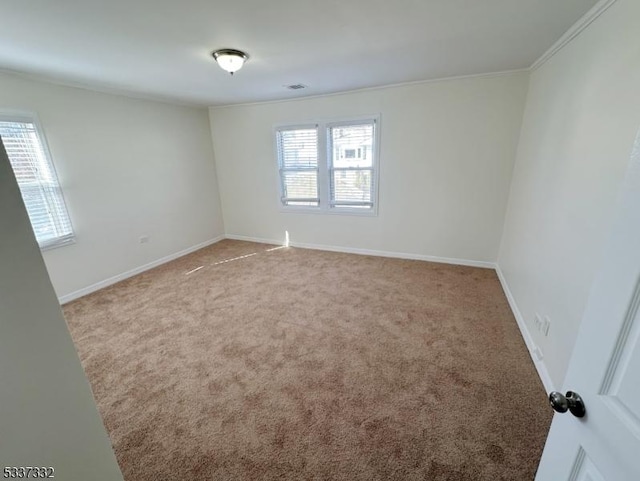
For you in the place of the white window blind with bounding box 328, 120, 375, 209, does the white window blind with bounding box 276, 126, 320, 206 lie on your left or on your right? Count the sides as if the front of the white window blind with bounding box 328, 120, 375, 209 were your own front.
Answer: on your right

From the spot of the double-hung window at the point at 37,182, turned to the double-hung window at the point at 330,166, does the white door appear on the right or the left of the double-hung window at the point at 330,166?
right

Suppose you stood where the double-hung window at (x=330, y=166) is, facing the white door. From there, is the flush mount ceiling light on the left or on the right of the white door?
right

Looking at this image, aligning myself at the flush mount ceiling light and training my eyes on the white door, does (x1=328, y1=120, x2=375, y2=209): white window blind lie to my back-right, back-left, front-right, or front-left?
back-left

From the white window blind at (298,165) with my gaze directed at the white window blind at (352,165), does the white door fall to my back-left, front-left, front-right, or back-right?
front-right

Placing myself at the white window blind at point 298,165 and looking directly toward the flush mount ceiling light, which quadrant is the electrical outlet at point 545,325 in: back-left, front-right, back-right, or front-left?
front-left

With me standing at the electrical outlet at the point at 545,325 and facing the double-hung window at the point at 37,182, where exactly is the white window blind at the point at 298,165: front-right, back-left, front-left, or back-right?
front-right

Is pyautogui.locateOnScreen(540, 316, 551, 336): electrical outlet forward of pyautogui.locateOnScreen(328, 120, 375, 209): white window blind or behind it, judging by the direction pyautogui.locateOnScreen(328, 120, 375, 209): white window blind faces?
forward

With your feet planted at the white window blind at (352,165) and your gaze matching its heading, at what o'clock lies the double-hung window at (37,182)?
The double-hung window is roughly at 2 o'clock from the white window blind.

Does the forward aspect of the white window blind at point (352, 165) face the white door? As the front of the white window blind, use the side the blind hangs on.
yes

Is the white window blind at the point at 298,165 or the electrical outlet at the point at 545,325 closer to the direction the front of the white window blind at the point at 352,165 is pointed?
the electrical outlet

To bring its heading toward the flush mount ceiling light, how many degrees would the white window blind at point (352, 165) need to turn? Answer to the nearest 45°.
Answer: approximately 45° to its right

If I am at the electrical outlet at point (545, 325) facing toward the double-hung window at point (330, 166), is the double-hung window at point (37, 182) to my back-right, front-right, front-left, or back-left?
front-left

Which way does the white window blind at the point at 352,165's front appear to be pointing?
toward the camera
